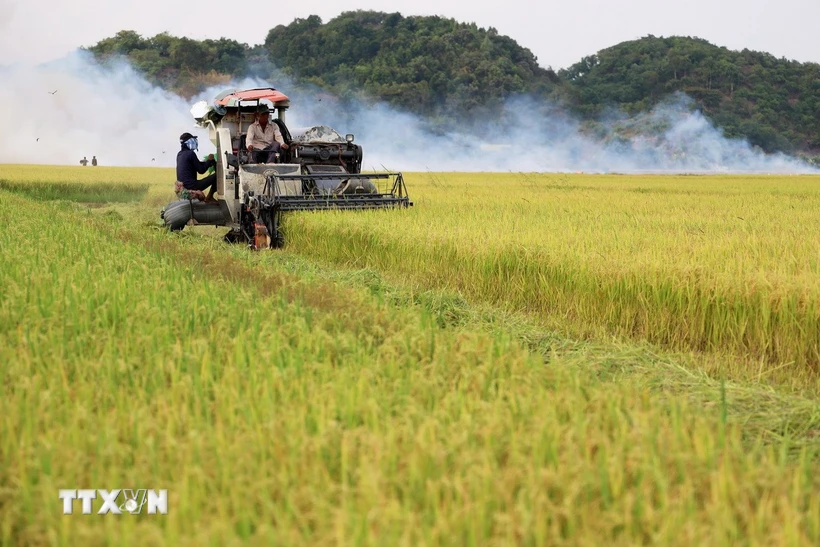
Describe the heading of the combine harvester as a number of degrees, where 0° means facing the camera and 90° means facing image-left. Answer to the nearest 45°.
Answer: approximately 315°
